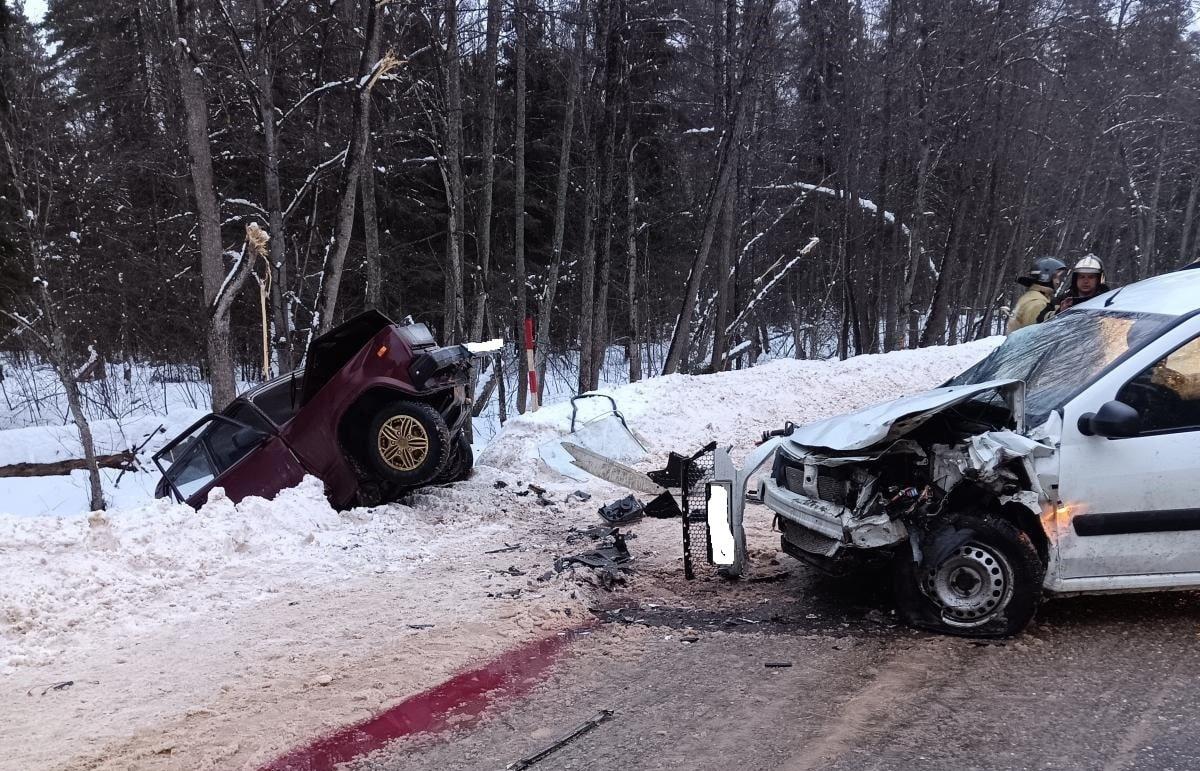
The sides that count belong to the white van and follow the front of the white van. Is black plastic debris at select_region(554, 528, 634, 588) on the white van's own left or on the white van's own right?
on the white van's own right

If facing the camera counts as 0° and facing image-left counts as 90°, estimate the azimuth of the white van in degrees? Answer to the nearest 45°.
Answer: approximately 45°
